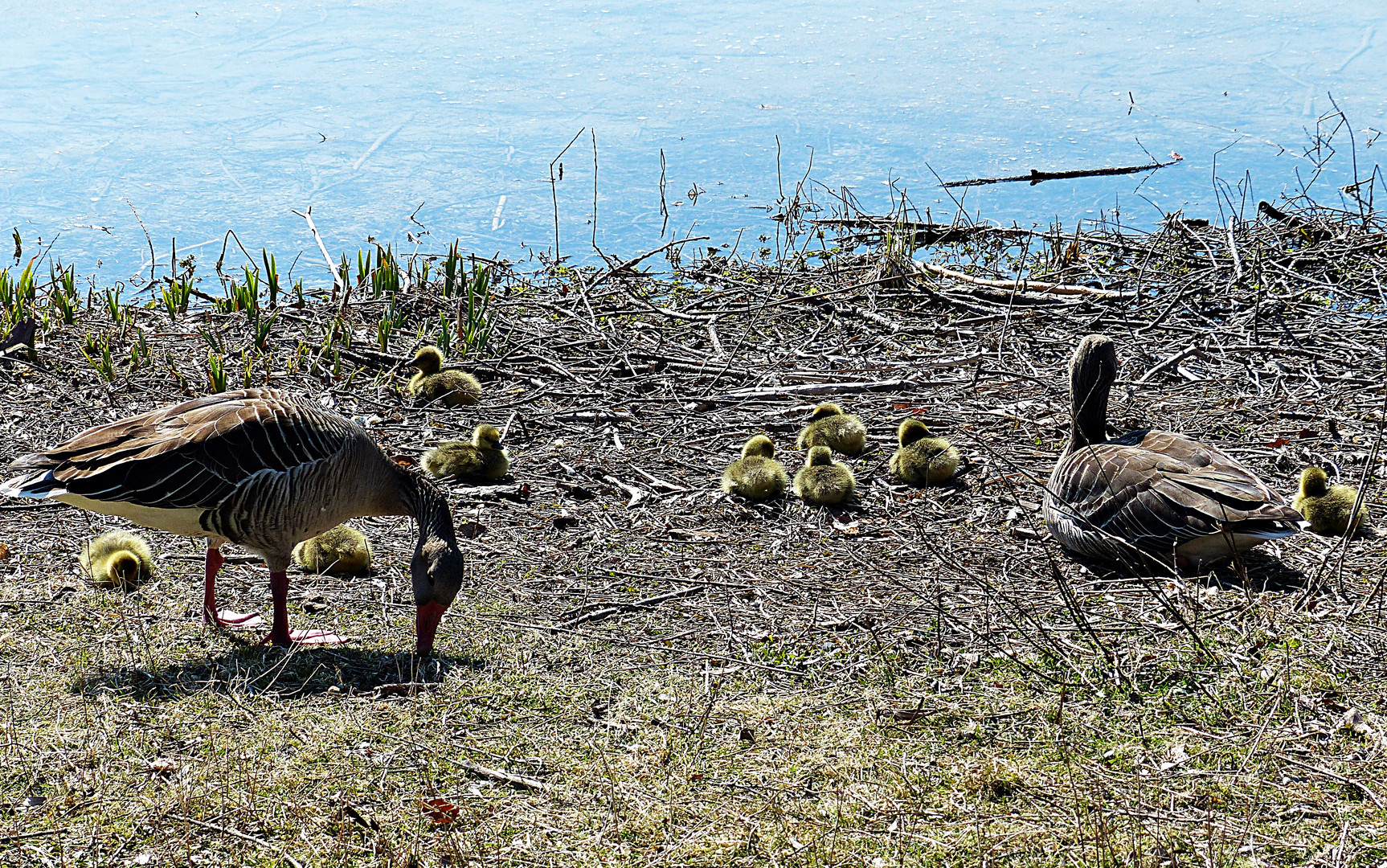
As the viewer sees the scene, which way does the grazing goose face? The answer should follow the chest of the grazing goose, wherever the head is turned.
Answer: to the viewer's right

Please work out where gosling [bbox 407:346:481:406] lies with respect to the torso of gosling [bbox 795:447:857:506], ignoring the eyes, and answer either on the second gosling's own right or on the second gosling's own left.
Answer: on the second gosling's own left

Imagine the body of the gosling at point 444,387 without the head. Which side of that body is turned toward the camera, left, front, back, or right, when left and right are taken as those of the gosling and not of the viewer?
left

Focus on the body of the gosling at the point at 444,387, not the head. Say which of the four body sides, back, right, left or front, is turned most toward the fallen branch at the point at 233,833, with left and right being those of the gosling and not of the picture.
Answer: left

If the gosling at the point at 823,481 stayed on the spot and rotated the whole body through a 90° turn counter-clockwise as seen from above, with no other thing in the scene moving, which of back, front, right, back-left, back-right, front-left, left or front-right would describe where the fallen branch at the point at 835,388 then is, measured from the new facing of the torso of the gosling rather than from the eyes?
right

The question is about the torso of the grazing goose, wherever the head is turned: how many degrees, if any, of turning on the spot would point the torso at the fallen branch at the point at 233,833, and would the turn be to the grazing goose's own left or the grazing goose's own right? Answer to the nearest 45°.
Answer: approximately 90° to the grazing goose's own right

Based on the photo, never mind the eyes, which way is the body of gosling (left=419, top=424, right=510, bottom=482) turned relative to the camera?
to the viewer's right

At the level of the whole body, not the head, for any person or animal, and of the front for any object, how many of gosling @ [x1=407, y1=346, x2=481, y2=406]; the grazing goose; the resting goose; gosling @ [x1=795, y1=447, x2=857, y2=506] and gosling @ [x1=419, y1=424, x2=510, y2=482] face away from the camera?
1

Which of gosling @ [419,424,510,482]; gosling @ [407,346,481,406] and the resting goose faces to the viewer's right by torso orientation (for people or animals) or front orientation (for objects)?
gosling @ [419,424,510,482]

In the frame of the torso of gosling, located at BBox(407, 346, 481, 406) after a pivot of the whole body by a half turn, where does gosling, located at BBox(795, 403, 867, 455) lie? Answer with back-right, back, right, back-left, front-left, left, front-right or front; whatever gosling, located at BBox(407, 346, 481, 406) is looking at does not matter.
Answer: front-right

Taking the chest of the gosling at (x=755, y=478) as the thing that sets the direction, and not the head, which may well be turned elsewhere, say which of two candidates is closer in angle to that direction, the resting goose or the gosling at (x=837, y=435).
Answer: the gosling

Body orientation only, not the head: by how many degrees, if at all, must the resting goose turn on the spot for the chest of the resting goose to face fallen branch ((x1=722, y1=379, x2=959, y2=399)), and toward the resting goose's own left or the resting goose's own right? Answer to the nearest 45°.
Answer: approximately 45° to the resting goose's own right

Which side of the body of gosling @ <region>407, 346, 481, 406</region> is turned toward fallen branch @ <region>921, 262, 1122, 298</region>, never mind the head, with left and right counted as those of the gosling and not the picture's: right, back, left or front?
back

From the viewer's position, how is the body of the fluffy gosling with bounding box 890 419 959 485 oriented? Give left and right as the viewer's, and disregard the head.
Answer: facing away from the viewer and to the left of the viewer

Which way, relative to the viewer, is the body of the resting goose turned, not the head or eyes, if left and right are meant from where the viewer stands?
facing to the left of the viewer

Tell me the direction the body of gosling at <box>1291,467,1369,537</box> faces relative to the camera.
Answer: to the viewer's left
